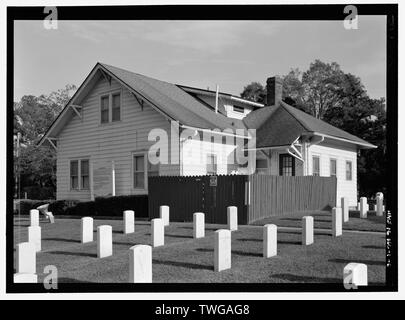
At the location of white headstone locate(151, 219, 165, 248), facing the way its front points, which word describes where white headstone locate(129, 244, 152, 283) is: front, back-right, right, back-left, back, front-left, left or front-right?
front-right

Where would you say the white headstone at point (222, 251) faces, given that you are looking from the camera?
facing the viewer and to the right of the viewer

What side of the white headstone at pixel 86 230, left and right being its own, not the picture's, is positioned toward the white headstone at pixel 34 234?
right

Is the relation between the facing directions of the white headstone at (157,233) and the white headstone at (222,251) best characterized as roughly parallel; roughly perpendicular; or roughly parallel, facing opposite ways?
roughly parallel

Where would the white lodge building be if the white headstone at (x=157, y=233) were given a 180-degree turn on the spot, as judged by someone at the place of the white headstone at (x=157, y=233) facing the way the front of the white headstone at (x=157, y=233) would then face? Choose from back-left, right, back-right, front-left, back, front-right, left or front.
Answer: front-right

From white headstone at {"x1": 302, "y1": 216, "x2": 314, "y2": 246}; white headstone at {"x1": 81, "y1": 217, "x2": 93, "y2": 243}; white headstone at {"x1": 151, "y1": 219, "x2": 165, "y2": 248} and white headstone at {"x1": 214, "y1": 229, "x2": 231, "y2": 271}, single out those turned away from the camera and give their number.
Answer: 0

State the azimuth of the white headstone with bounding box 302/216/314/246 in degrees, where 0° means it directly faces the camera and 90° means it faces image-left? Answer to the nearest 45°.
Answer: approximately 315°

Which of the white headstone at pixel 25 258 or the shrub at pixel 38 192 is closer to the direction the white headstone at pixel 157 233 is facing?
the white headstone

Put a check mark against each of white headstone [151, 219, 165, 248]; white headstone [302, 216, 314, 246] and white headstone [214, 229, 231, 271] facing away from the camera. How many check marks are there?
0

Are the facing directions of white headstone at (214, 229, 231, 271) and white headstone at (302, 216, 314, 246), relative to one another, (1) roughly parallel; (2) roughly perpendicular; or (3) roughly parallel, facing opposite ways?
roughly parallel

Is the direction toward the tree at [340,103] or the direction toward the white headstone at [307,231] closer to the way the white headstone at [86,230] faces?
the white headstone

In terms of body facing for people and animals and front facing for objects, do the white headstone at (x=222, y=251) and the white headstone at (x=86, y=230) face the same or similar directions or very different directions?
same or similar directions
